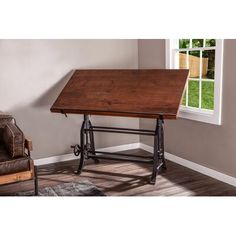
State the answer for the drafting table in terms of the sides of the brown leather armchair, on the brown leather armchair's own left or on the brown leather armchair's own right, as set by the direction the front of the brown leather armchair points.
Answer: on the brown leather armchair's own left

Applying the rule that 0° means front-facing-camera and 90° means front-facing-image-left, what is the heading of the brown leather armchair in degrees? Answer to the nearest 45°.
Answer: approximately 315°

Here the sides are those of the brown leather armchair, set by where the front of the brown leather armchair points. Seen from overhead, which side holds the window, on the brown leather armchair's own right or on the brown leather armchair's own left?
on the brown leather armchair's own left
